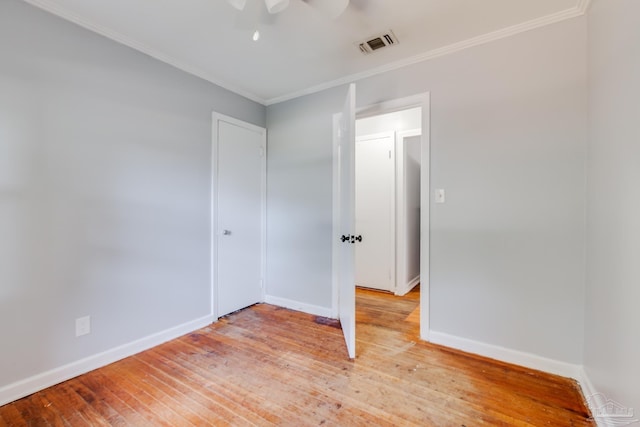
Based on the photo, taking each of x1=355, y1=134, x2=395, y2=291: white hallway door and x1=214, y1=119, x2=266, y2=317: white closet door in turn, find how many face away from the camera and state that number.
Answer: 0

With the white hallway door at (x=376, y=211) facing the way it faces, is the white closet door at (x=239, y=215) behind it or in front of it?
in front

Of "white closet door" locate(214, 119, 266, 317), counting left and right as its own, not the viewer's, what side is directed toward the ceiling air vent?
front

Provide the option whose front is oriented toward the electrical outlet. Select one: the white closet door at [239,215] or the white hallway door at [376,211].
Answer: the white hallway door at [376,211]

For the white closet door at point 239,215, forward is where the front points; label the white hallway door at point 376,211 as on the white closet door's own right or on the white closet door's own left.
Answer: on the white closet door's own left

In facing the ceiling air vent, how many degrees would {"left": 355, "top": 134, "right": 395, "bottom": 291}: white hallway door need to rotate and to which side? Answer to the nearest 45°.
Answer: approximately 45° to its left

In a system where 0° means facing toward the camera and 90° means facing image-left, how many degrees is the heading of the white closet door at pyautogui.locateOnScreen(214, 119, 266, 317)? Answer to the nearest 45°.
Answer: approximately 315°

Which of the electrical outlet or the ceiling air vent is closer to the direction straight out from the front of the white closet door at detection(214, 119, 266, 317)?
the ceiling air vent

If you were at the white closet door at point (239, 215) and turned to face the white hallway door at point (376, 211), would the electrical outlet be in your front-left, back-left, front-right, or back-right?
back-right

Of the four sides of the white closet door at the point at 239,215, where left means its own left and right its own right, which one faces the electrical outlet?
right

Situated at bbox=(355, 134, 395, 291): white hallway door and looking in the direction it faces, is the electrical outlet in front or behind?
in front
